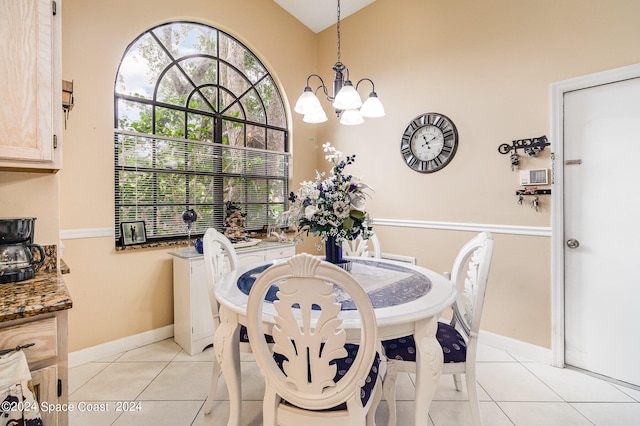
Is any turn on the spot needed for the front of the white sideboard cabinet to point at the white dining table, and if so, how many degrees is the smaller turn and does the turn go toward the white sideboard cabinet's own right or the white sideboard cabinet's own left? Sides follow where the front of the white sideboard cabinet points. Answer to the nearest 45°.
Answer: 0° — it already faces it

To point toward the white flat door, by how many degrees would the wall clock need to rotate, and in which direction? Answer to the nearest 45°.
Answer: approximately 90° to its left

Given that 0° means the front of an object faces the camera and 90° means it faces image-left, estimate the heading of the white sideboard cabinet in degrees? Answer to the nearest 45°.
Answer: approximately 315°

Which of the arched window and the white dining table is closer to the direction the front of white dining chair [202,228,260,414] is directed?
the white dining table

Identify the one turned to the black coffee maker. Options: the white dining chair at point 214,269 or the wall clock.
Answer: the wall clock

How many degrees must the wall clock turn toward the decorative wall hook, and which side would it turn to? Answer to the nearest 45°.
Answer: approximately 90° to its left

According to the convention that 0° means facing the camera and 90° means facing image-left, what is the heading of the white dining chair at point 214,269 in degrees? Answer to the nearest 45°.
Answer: approximately 315°

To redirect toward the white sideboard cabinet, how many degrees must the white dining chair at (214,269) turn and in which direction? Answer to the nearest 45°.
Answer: approximately 135° to its left
